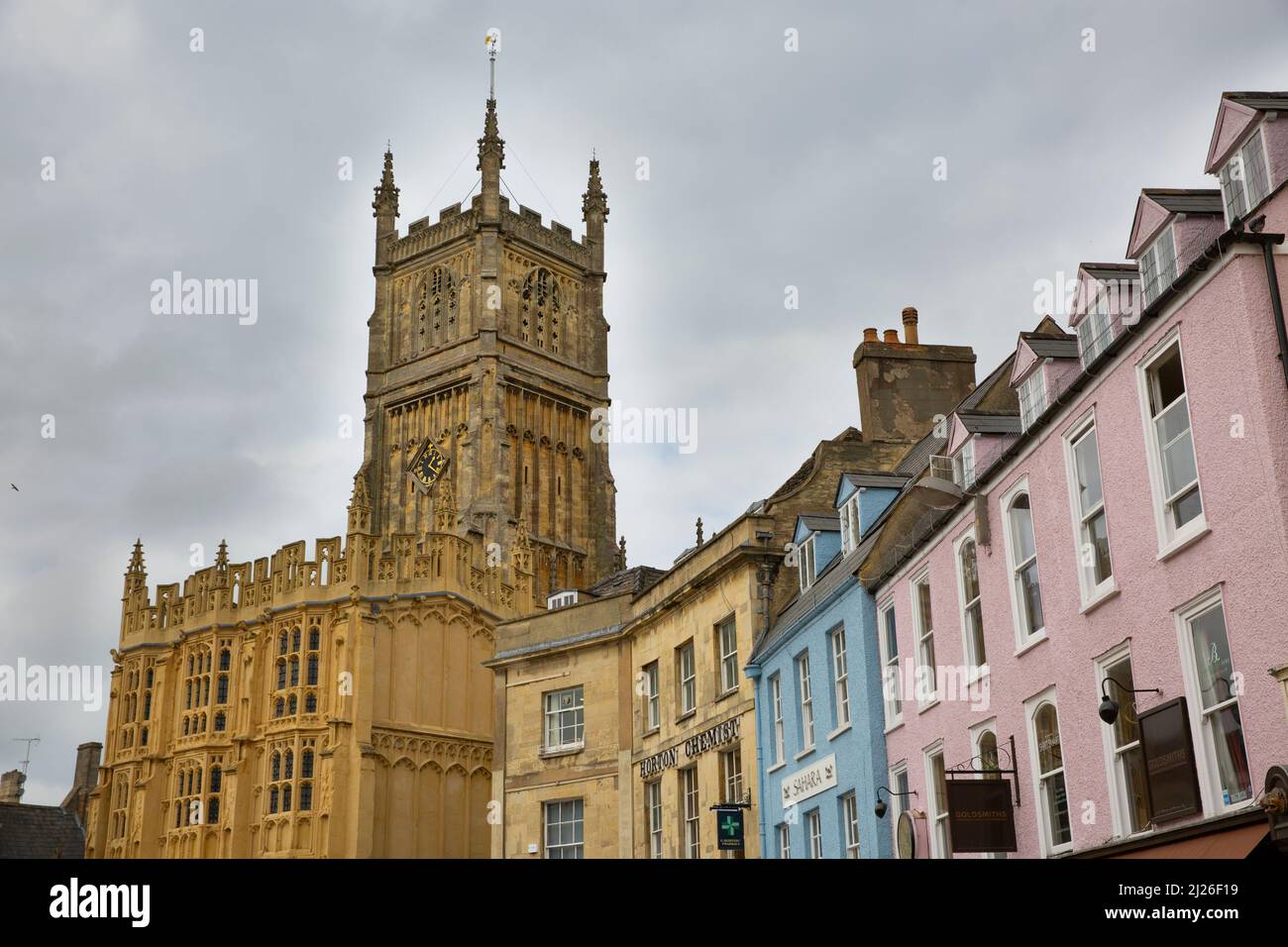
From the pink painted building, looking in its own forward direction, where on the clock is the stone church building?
The stone church building is roughly at 3 o'clock from the pink painted building.

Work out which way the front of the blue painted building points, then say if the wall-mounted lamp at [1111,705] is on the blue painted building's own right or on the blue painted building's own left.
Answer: on the blue painted building's own left

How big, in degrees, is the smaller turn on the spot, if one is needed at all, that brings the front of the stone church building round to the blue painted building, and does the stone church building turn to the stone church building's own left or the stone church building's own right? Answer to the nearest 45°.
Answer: approximately 45° to the stone church building's own left

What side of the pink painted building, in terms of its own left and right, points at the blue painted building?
right

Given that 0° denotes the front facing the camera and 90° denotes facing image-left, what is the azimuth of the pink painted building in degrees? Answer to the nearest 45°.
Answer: approximately 45°

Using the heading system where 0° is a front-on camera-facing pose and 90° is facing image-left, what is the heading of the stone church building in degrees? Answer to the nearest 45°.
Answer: approximately 45°

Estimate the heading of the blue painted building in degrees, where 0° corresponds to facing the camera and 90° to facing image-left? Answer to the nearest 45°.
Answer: approximately 45°

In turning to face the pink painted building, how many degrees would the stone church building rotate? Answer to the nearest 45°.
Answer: approximately 45° to its left

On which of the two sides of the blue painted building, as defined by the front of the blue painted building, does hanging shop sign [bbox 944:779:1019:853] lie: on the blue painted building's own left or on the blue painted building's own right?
on the blue painted building's own left

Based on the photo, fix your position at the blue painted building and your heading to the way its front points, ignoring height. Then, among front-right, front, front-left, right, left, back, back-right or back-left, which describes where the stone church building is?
right
